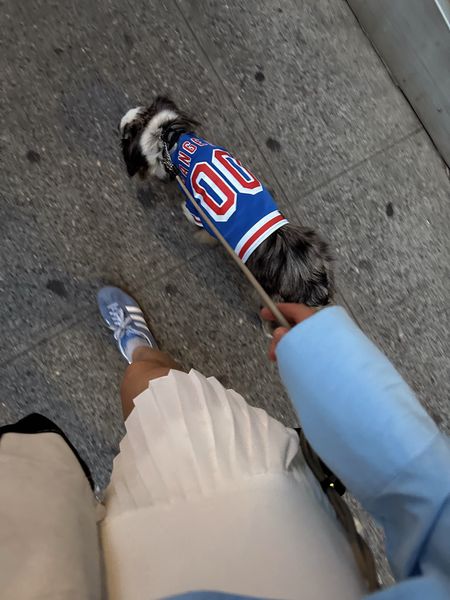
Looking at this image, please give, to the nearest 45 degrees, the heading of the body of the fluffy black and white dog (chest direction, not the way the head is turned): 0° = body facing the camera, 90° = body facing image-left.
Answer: approximately 135°
